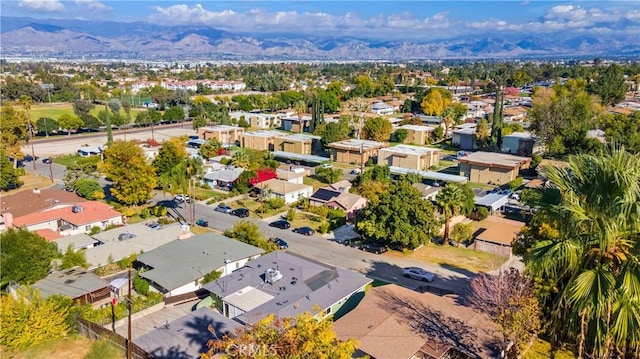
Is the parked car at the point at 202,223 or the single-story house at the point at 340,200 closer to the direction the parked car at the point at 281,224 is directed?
the parked car

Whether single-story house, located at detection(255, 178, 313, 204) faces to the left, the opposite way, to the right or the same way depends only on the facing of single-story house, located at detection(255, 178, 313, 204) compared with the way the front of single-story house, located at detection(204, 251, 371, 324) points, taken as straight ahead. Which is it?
the opposite way

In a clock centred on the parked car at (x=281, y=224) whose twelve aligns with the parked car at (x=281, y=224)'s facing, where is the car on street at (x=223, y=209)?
The car on street is roughly at 12 o'clock from the parked car.

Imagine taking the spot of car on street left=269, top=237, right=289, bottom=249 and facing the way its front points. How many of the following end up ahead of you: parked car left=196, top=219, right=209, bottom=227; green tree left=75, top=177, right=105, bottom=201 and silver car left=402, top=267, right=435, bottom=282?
1

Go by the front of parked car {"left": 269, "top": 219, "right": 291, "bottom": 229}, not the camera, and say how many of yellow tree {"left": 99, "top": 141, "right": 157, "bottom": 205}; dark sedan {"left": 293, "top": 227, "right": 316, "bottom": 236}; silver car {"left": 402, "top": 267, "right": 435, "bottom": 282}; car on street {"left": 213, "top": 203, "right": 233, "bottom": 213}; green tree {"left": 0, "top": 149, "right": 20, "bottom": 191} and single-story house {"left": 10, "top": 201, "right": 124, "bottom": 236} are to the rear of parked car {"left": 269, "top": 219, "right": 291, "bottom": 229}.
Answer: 2

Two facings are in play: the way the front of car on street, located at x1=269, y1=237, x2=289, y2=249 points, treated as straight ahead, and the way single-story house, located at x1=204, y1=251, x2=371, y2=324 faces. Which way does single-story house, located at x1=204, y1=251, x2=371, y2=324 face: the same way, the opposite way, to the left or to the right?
to the left

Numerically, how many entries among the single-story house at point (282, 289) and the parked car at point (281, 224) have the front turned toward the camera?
0

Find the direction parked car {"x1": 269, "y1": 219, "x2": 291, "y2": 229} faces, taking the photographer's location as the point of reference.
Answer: facing away from the viewer and to the left of the viewer

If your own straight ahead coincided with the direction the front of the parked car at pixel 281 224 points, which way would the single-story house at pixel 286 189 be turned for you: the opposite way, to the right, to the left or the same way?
to the left

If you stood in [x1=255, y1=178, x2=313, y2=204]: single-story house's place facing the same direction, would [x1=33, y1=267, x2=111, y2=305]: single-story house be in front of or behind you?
in front

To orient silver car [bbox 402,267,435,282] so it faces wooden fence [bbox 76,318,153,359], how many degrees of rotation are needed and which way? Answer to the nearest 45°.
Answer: approximately 90° to its right

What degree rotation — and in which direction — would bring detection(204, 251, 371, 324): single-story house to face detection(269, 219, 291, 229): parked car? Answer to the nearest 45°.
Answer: approximately 45° to its left

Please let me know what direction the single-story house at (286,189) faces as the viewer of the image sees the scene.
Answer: facing the viewer and to the left of the viewer

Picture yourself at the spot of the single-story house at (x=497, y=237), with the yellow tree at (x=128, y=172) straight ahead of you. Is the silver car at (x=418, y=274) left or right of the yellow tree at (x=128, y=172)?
left

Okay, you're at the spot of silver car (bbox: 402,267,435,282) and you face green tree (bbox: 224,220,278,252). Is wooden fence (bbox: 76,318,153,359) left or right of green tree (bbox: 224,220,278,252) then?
left
